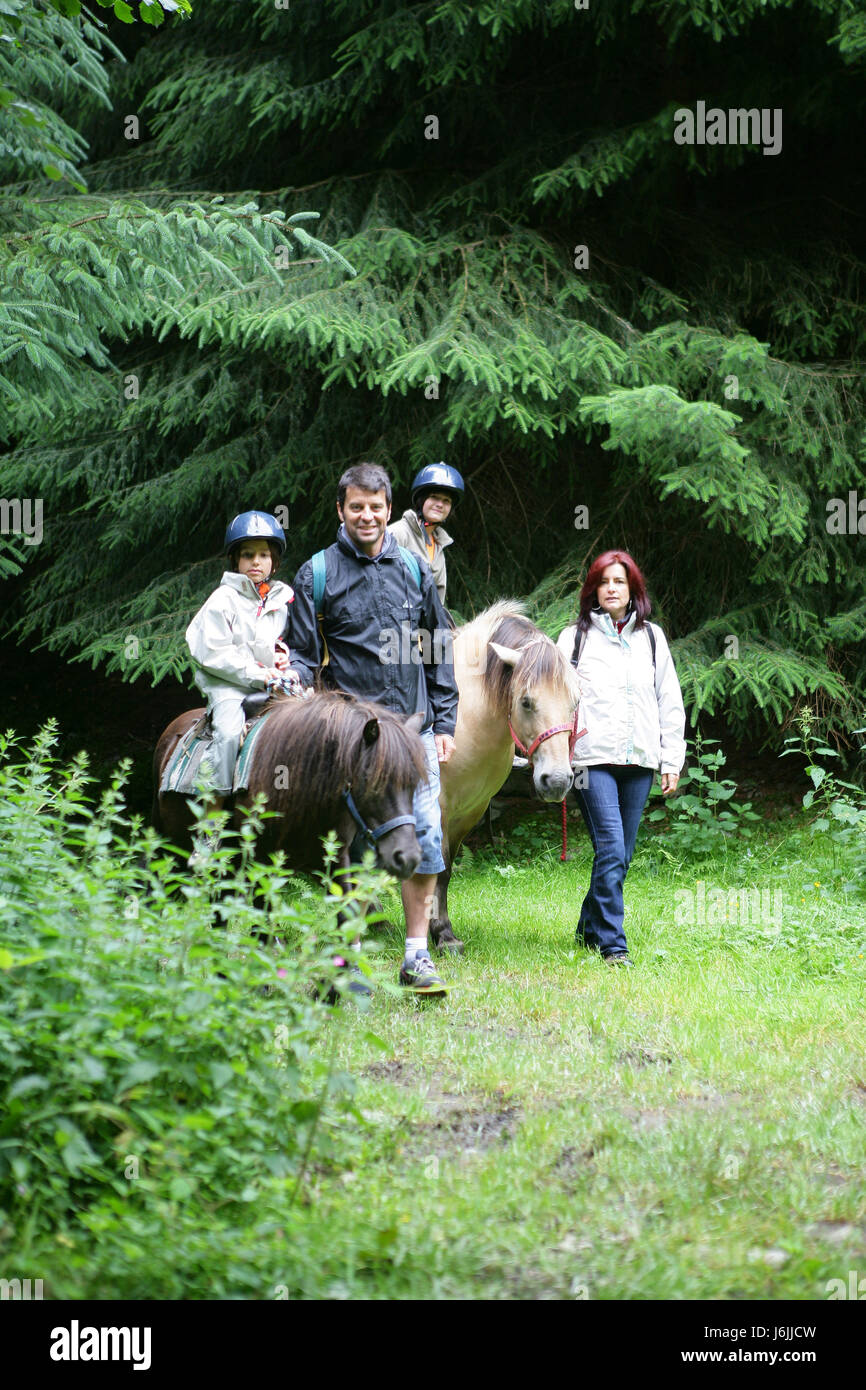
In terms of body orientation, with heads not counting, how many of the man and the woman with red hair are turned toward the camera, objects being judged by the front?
2

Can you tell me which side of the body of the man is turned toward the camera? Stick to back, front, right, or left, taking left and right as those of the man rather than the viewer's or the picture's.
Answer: front

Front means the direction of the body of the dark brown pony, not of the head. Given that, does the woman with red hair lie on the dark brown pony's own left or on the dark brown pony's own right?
on the dark brown pony's own left

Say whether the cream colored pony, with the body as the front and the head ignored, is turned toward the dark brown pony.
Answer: no

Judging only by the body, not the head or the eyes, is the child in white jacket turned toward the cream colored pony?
no

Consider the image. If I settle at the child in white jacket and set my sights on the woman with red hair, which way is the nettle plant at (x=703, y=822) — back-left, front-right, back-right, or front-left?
front-left

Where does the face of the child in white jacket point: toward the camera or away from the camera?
toward the camera

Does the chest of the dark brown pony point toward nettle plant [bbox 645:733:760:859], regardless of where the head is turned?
no

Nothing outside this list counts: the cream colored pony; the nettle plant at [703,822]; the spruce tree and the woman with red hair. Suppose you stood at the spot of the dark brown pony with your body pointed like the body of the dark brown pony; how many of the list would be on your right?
0

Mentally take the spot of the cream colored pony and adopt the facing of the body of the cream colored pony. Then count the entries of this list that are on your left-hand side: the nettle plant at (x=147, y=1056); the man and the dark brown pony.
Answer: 0

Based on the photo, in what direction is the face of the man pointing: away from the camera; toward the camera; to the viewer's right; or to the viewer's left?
toward the camera

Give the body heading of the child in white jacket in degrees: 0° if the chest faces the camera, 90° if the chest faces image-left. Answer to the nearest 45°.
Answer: approximately 315°

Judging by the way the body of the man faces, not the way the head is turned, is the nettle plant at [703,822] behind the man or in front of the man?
behind

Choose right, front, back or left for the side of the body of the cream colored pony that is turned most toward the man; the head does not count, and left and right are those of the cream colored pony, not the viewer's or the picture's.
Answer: right

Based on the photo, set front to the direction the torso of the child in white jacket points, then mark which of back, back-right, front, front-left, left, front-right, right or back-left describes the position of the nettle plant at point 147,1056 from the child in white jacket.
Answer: front-right
